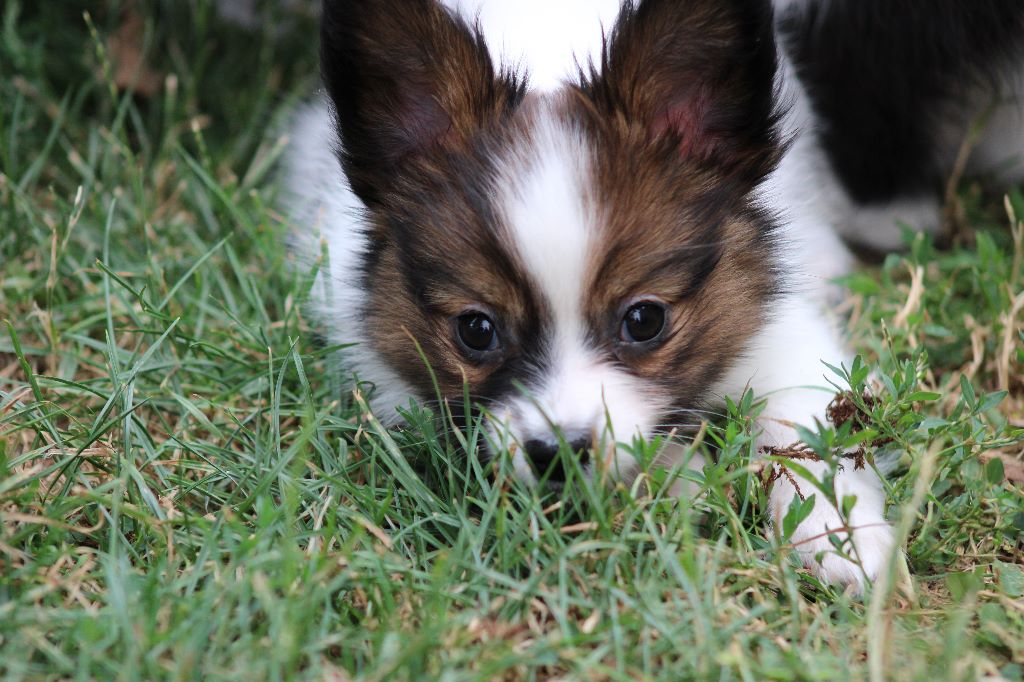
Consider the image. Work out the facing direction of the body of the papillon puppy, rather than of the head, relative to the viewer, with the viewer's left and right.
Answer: facing the viewer and to the left of the viewer
